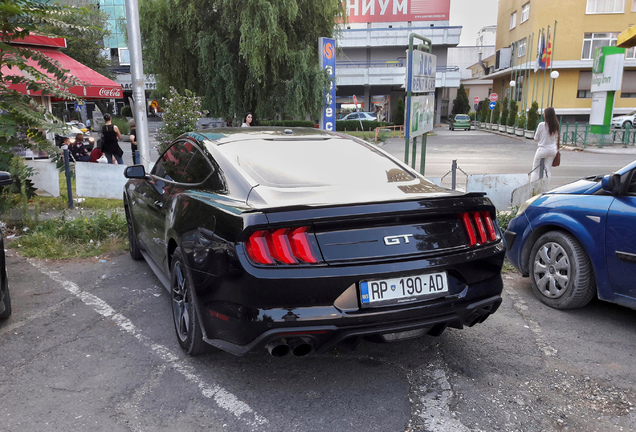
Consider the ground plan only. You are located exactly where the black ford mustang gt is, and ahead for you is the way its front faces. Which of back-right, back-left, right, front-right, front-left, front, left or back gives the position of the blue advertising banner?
front-right

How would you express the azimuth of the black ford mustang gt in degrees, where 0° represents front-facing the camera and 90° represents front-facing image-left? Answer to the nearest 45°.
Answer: approximately 135°

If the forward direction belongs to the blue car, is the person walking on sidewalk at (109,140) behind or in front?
in front

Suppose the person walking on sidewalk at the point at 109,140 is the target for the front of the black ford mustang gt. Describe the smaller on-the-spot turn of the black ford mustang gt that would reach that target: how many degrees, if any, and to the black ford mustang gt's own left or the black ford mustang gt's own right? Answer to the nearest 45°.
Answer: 0° — it already faces them

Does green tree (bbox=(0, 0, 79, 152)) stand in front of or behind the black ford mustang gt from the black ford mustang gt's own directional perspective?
in front

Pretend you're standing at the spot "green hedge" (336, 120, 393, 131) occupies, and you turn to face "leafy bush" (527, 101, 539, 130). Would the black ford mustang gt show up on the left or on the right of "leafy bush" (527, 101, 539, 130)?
right

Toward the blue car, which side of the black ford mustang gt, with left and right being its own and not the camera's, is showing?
right

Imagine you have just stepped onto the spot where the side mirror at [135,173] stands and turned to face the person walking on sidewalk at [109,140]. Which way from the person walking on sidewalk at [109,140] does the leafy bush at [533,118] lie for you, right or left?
right

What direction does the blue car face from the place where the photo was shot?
facing away from the viewer and to the left of the viewer

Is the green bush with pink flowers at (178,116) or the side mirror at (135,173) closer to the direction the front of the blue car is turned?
the green bush with pink flowers

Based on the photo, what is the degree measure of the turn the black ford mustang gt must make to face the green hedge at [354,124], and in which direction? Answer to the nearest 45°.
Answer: approximately 45° to its right

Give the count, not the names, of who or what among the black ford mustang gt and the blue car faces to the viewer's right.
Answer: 0

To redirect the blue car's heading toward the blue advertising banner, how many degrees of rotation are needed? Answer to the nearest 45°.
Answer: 0° — it already faces it
